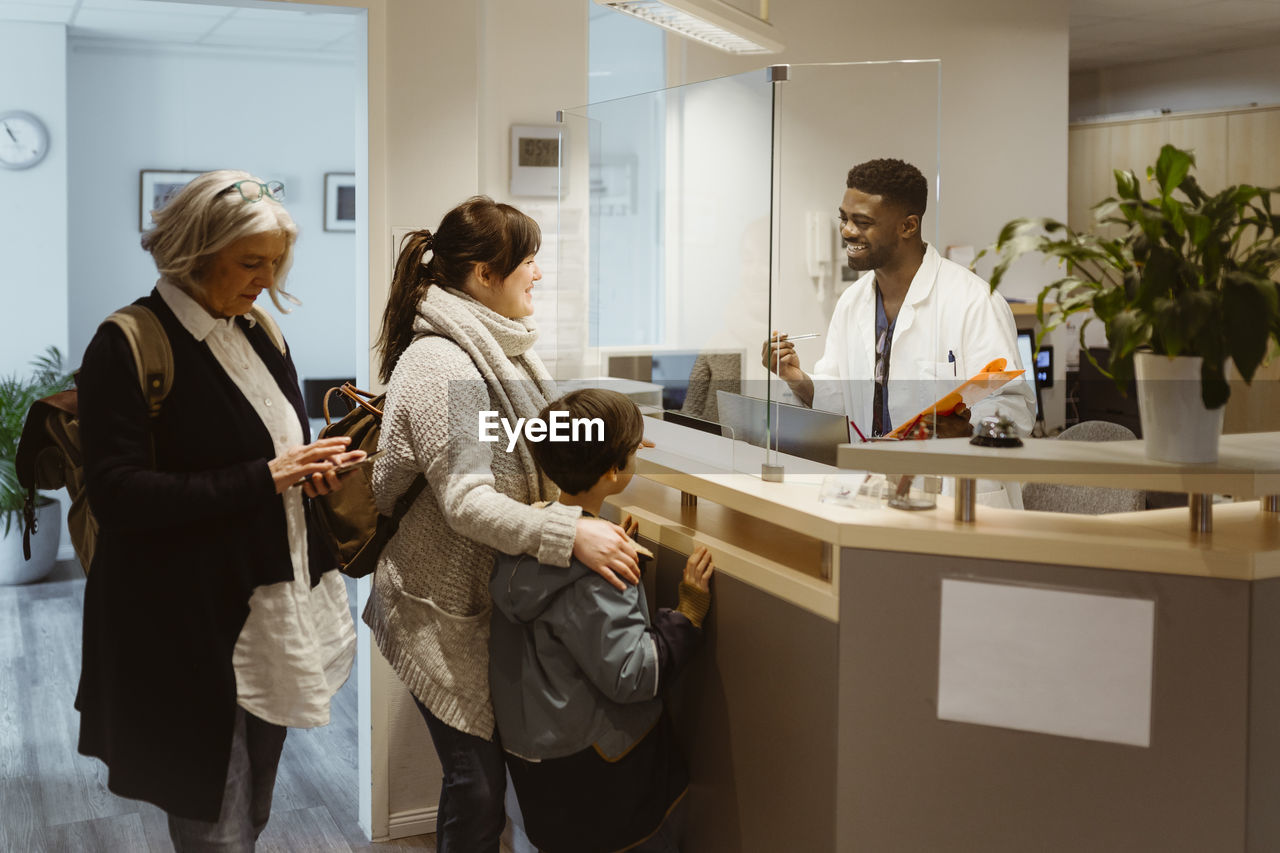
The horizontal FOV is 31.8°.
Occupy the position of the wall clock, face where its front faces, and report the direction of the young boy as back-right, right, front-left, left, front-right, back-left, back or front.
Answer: front

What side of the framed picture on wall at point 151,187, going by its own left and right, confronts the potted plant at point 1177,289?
front

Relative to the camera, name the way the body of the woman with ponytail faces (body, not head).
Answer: to the viewer's right

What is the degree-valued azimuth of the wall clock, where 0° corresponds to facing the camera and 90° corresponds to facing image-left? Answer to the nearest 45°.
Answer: approximately 0°

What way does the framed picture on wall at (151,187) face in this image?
toward the camera

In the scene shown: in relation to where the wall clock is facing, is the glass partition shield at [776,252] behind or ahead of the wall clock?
ahead

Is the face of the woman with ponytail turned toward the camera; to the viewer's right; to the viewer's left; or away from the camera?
to the viewer's right

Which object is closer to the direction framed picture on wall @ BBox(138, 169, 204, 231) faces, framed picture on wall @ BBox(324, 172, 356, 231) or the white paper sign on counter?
the white paper sign on counter

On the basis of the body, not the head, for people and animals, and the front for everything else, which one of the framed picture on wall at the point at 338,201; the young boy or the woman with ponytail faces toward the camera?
the framed picture on wall

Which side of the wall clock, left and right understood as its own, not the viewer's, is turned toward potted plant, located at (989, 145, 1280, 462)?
front

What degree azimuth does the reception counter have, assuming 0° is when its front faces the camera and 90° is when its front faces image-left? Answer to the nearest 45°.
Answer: approximately 45°

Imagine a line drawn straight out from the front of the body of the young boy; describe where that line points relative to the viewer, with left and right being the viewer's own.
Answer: facing away from the viewer and to the right of the viewer

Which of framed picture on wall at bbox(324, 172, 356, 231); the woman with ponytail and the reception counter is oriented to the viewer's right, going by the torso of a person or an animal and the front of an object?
the woman with ponytail

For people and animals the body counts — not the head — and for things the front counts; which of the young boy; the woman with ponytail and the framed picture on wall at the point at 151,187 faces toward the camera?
the framed picture on wall

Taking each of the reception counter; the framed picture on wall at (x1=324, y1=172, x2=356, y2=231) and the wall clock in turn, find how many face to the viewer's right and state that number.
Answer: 0
